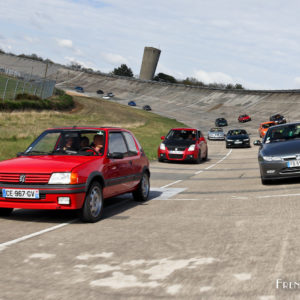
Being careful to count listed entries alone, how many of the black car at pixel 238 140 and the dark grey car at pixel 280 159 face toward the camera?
2

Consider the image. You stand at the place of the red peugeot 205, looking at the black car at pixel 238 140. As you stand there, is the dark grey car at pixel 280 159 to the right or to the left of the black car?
right

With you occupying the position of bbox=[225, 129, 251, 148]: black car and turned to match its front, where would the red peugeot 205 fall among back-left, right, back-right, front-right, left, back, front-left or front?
front

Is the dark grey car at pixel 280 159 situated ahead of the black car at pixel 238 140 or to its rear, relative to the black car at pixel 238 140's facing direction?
ahead

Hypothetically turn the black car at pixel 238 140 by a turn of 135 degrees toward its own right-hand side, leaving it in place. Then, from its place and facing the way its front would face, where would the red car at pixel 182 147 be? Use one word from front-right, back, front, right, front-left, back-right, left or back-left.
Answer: back-left

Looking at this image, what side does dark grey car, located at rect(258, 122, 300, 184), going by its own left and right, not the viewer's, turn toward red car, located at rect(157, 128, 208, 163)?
back

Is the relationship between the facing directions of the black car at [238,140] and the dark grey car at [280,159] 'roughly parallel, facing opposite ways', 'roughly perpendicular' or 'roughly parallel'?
roughly parallel

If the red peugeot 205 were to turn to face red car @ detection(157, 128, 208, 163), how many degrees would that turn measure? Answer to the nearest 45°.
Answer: approximately 135° to its right

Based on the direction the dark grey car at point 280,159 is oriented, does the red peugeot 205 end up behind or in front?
in front

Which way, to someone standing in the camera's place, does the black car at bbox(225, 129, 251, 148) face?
facing the viewer

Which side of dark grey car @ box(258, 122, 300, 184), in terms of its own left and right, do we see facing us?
front

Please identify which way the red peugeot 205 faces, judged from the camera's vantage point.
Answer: facing the viewer and to the left of the viewer
